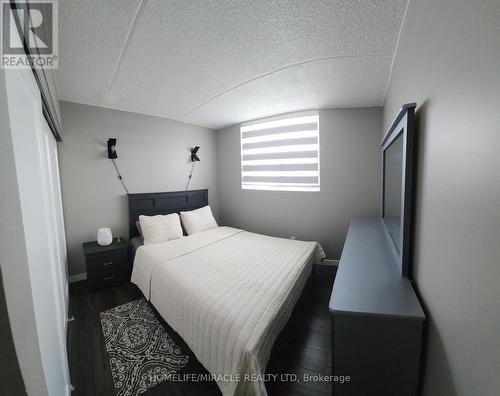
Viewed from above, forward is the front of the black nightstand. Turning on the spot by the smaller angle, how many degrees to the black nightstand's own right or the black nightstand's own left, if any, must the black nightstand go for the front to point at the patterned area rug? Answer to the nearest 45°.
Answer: approximately 45° to the black nightstand's own right

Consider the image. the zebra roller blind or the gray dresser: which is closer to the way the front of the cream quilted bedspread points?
the gray dresser

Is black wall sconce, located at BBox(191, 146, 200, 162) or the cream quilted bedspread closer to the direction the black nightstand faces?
the cream quilted bedspread

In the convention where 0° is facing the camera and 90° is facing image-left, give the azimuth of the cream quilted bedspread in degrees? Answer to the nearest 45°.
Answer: approximately 315°

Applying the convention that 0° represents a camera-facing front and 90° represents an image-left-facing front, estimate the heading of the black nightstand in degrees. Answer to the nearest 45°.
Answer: approximately 315°
